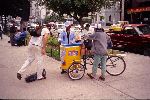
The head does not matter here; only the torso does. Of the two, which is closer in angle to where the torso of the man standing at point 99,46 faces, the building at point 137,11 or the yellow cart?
the yellow cart

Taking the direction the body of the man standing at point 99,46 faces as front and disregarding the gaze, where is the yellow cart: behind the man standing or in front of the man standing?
in front

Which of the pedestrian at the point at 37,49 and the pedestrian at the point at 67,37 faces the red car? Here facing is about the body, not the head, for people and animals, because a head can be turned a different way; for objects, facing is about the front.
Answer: the pedestrian at the point at 37,49

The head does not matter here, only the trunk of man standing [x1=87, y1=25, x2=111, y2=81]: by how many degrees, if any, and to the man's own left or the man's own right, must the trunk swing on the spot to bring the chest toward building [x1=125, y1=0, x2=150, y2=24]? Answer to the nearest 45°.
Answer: approximately 45° to the man's own right

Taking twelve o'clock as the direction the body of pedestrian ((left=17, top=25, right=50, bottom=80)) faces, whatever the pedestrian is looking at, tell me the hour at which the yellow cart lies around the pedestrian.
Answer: The yellow cart is roughly at 1 o'clock from the pedestrian.

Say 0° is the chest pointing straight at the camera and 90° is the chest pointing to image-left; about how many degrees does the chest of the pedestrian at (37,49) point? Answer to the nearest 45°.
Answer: approximately 225°
